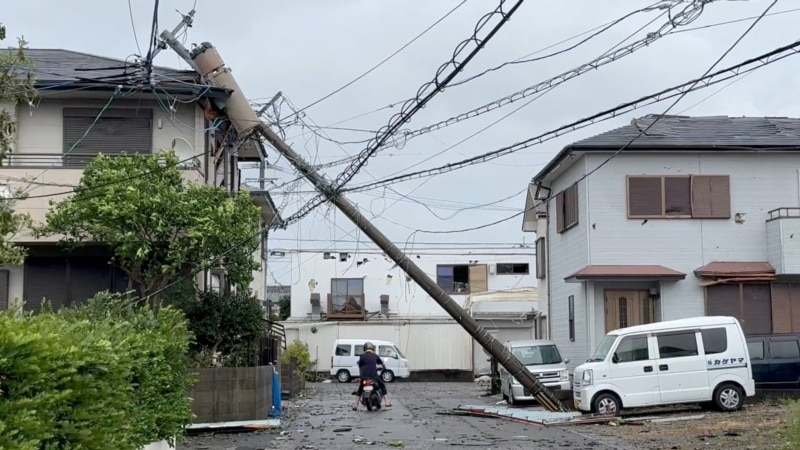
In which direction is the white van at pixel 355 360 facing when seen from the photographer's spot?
facing to the right of the viewer

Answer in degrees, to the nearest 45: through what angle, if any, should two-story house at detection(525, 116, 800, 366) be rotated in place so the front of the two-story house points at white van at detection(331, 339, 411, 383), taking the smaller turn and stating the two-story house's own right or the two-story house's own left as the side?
approximately 135° to the two-story house's own right

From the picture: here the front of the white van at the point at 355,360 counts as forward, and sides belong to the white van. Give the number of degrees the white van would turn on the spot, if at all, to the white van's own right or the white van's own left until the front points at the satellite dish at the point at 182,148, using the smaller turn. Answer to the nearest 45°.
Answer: approximately 90° to the white van's own right

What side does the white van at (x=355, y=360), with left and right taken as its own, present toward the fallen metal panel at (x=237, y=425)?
right

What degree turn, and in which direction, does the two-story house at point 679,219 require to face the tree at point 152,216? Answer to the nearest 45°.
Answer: approximately 45° to its right

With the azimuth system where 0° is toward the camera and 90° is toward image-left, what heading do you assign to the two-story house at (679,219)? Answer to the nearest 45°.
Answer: approximately 0°

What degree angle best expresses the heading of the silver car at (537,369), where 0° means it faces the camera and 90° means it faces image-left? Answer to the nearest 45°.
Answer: approximately 315°

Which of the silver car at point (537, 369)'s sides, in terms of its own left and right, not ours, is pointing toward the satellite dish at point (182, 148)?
right

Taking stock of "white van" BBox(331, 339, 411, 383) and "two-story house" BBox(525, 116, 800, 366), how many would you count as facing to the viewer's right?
1

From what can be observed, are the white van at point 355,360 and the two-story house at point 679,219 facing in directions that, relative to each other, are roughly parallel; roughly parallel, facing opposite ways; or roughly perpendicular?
roughly perpendicular

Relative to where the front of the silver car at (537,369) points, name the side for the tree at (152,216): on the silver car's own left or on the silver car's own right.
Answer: on the silver car's own right
